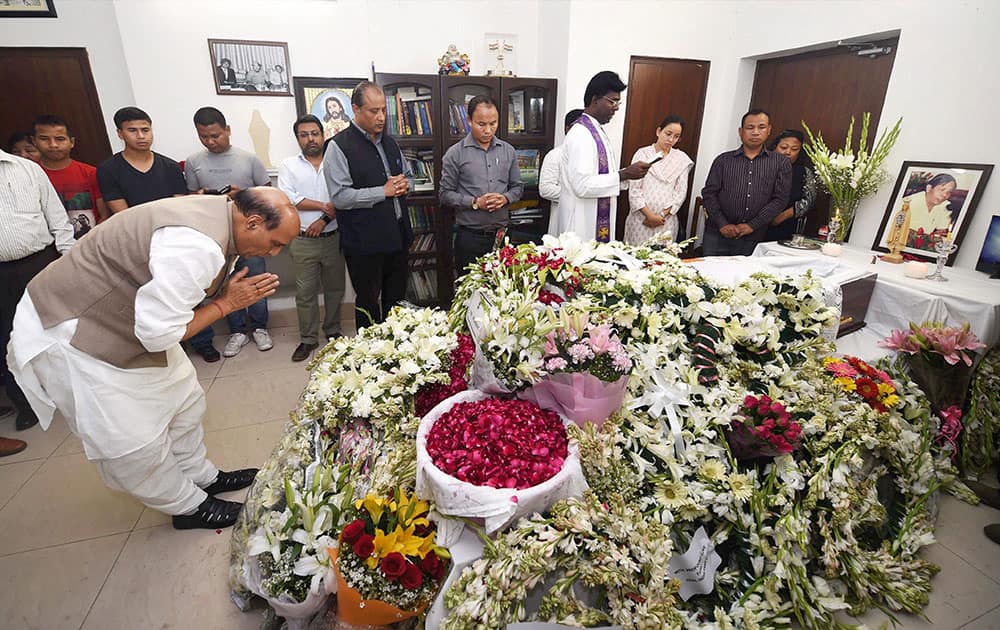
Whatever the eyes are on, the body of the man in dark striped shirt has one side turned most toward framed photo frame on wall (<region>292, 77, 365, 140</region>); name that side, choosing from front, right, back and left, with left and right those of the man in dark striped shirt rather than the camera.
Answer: right

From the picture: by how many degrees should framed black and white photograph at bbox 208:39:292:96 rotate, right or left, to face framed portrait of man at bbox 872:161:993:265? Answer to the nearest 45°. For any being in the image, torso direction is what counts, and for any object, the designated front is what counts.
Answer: approximately 45° to its left

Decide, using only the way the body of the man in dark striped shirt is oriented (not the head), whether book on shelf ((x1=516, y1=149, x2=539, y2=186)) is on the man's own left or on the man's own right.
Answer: on the man's own right

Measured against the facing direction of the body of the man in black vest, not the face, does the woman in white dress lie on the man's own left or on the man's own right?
on the man's own left

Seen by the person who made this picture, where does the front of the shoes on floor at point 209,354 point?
facing the viewer and to the right of the viewer

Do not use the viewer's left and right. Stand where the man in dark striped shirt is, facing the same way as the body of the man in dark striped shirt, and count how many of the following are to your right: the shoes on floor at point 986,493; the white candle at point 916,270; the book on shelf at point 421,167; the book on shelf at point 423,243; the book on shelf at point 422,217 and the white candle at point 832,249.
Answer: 3

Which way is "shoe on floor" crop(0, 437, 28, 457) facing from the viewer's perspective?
to the viewer's right

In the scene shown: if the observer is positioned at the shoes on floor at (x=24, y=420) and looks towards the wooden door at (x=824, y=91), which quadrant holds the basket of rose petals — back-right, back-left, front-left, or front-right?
front-right

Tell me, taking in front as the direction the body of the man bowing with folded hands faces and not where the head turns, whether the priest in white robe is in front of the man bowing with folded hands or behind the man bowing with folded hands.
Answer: in front

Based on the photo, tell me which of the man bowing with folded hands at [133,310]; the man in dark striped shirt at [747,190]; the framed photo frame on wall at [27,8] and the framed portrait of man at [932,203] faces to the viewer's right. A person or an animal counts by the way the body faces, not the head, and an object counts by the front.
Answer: the man bowing with folded hands

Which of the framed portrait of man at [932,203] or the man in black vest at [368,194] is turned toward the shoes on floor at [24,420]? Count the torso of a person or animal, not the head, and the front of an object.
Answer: the framed portrait of man

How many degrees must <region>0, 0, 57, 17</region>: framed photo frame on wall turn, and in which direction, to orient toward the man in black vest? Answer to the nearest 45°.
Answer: approximately 45° to its left

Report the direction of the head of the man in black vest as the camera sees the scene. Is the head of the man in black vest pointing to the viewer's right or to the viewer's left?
to the viewer's right

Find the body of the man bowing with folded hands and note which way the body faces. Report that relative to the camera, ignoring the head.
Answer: to the viewer's right

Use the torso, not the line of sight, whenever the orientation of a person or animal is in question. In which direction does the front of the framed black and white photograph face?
toward the camera

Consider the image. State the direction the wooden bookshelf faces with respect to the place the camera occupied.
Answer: facing the viewer
